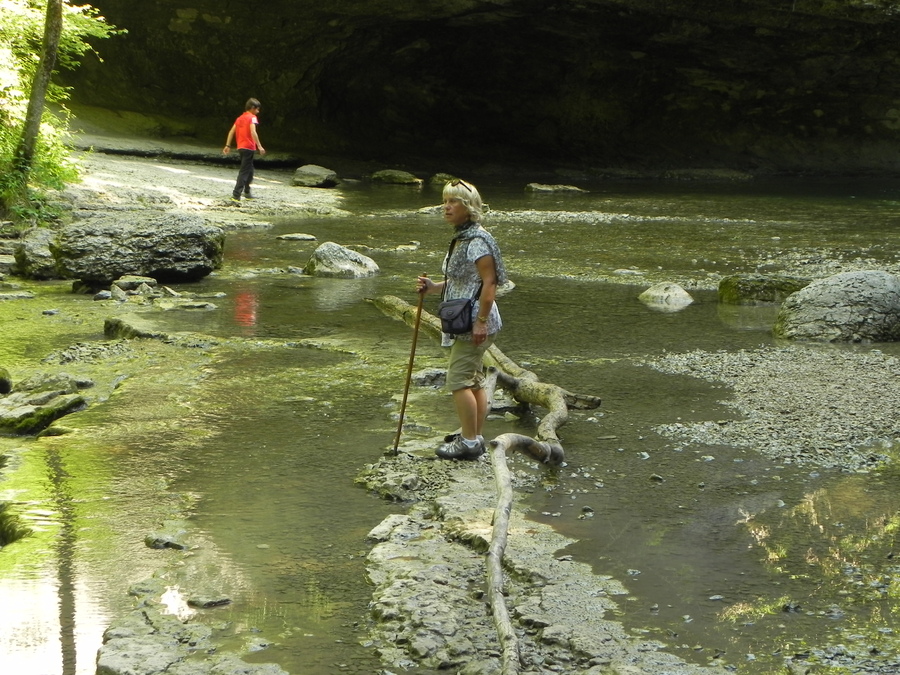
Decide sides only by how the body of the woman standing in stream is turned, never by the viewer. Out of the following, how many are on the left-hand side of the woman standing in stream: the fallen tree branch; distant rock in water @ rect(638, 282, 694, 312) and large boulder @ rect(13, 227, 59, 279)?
1

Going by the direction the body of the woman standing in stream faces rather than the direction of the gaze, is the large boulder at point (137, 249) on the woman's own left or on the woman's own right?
on the woman's own right

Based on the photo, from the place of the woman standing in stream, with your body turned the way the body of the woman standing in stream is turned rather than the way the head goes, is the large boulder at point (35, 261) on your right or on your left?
on your right

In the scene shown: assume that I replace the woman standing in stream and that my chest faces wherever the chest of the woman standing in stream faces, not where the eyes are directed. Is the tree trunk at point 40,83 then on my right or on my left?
on my right
